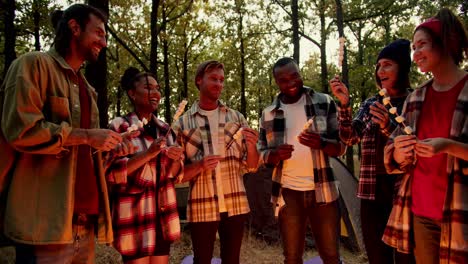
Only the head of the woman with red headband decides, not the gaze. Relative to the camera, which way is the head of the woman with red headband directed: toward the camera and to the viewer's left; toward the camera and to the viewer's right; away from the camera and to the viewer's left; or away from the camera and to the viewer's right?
toward the camera and to the viewer's left

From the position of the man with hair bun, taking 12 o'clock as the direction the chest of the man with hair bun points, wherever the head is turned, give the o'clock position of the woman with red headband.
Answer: The woman with red headband is roughly at 11 o'clock from the man with hair bun.

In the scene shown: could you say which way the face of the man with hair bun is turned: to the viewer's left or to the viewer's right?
to the viewer's right

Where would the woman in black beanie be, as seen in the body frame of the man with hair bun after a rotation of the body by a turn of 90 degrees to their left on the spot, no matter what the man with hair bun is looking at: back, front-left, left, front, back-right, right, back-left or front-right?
front-right

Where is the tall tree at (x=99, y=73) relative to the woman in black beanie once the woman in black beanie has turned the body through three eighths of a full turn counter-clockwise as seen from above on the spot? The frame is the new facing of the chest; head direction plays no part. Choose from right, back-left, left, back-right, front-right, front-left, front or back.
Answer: back

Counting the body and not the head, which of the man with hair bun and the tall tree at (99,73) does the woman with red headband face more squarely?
the man with hair bun

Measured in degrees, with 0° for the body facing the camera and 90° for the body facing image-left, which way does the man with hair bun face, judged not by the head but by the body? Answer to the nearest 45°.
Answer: approximately 315°

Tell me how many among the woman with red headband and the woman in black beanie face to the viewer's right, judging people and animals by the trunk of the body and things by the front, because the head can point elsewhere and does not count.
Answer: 0
